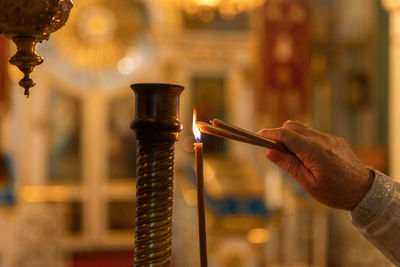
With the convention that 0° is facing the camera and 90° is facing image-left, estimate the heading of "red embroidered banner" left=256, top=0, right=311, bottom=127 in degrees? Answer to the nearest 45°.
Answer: approximately 0°

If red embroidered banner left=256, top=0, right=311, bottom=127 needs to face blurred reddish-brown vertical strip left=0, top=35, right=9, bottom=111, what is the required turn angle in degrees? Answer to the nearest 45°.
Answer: approximately 90° to its right

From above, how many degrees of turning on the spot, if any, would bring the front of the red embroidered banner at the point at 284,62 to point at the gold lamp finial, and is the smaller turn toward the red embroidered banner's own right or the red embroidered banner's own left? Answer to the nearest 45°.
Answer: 0° — it already faces it

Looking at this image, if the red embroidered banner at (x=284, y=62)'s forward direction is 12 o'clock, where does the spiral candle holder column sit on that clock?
The spiral candle holder column is roughly at 12 o'clock from the red embroidered banner.

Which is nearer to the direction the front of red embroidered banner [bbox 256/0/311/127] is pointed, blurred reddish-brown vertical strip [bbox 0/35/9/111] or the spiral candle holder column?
the spiral candle holder column
